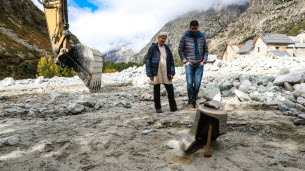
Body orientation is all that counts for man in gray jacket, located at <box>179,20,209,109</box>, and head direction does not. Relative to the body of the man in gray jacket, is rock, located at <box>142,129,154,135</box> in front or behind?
in front

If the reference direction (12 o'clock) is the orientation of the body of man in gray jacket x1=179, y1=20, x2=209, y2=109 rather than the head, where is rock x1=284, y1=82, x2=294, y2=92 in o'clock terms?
The rock is roughly at 8 o'clock from the man in gray jacket.

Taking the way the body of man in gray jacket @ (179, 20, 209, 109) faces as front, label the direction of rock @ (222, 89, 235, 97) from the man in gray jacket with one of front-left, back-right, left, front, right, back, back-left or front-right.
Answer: back-left

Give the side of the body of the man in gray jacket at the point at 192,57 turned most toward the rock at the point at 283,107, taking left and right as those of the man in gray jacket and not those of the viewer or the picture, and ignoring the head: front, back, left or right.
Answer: left

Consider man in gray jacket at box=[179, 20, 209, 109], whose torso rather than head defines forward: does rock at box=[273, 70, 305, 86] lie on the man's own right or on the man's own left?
on the man's own left

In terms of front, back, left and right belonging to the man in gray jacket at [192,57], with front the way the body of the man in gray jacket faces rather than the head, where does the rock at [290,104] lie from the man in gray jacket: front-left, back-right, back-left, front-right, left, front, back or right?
left

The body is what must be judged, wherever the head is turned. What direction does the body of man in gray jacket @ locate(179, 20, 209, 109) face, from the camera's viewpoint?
toward the camera

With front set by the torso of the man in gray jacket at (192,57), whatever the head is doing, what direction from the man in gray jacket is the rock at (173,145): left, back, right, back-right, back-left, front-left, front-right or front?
front

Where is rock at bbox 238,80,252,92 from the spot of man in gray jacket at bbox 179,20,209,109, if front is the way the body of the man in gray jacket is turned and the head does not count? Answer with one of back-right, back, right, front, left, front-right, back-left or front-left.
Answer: back-left

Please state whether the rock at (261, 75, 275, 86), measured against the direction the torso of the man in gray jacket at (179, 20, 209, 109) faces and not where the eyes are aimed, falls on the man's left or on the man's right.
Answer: on the man's left

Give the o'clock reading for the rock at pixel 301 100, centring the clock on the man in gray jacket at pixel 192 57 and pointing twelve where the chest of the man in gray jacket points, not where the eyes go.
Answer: The rock is roughly at 9 o'clock from the man in gray jacket.

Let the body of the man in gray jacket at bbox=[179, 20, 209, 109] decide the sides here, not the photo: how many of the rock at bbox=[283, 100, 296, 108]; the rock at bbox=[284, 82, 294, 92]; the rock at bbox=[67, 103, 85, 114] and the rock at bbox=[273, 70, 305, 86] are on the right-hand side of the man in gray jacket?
1
